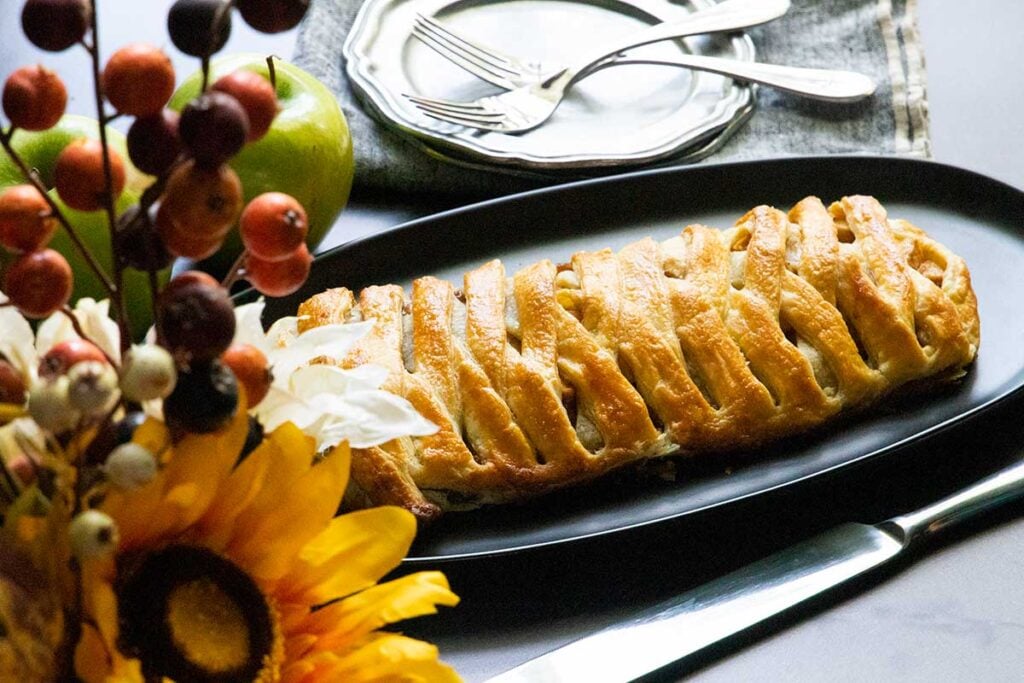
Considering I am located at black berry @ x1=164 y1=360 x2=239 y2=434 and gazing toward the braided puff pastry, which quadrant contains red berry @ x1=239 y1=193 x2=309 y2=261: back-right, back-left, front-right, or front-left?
front-left

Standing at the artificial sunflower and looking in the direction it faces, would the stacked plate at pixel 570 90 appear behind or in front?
behind

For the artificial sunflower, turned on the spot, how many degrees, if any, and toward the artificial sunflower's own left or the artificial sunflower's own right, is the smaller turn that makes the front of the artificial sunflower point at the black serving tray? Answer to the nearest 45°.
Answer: approximately 135° to the artificial sunflower's own left

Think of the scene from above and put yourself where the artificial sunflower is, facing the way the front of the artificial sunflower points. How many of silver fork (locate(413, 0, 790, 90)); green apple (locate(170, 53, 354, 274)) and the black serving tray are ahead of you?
0

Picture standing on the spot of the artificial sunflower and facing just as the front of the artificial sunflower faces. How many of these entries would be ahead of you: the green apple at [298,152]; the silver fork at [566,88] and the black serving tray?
0

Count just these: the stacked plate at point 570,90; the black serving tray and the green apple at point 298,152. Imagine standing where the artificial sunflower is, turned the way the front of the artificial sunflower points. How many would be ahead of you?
0

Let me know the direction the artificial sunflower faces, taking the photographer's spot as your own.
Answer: facing the viewer
